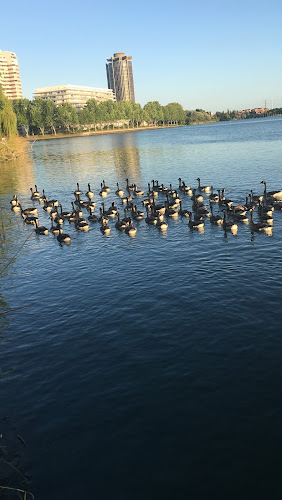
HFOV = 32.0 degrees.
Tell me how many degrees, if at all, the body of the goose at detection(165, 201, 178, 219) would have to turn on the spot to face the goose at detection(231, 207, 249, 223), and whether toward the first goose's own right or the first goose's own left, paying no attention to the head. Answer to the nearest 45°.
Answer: approximately 135° to the first goose's own left

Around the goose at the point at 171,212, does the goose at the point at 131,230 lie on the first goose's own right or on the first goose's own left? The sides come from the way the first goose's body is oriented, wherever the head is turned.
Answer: on the first goose's own left

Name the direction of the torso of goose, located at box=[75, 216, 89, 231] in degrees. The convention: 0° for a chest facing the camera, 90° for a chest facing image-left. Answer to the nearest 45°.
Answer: approximately 90°

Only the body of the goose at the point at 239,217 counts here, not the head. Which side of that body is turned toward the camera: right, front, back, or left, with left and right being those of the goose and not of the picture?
left

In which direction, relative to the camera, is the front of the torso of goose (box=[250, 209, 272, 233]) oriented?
to the viewer's left
